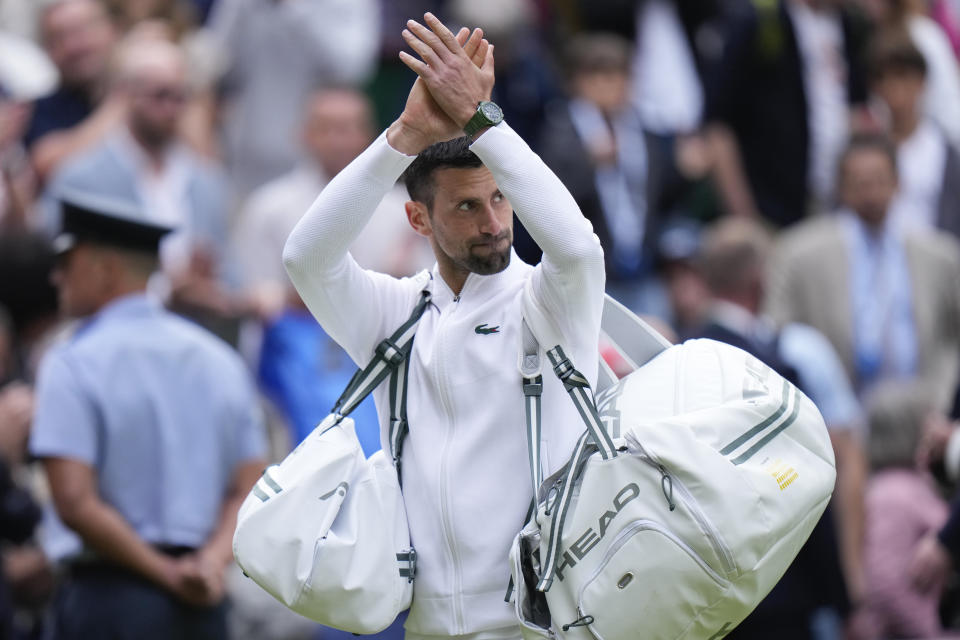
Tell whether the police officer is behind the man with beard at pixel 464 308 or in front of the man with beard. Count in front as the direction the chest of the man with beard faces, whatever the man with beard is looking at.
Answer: behind

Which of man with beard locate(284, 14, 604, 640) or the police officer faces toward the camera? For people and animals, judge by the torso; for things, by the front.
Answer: the man with beard

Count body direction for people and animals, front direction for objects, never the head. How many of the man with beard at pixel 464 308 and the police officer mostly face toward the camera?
1

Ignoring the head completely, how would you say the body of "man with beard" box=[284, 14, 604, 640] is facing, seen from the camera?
toward the camera

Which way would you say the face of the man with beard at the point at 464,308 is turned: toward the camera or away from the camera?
toward the camera
